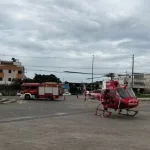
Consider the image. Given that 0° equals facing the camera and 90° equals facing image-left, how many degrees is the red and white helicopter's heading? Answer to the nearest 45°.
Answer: approximately 315°
